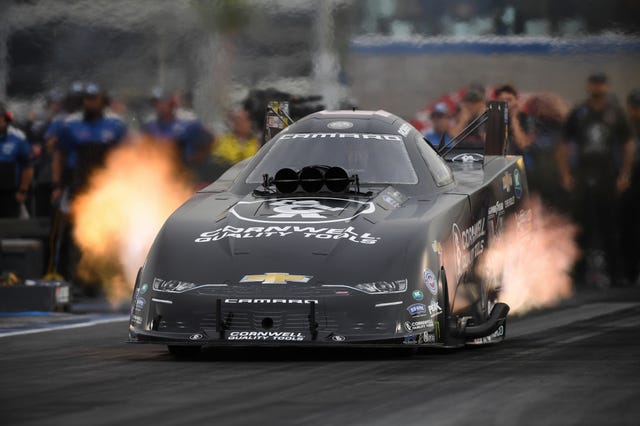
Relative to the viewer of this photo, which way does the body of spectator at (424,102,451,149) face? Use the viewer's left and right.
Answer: facing the viewer

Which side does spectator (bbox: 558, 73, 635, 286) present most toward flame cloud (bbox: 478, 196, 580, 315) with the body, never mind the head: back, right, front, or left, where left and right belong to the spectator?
front

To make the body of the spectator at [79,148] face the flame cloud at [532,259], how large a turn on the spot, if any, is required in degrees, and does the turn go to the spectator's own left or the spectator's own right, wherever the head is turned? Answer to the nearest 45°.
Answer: approximately 45° to the spectator's own left

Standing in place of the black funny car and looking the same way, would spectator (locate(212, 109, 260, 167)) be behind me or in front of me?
behind

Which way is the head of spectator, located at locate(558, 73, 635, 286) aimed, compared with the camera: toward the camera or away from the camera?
toward the camera

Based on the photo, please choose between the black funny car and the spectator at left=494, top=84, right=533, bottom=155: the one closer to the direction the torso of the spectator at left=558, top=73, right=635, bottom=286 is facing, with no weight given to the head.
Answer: the black funny car

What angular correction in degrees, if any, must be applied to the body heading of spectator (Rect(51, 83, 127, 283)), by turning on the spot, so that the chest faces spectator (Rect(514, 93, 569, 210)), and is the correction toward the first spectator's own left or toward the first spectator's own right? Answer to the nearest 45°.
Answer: approximately 90° to the first spectator's own left

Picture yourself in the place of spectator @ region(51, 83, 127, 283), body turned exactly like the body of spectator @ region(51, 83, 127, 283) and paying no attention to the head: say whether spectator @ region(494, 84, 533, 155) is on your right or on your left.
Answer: on your left

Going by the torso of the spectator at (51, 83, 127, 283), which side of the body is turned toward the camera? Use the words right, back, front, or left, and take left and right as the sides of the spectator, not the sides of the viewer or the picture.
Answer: front

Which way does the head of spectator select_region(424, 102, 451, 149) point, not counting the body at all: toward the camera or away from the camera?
toward the camera

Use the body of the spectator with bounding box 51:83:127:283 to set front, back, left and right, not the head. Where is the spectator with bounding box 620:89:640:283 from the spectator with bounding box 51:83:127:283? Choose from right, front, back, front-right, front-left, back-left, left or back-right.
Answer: left

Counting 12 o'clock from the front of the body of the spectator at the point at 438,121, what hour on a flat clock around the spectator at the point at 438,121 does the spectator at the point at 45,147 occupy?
the spectator at the point at 45,147 is roughly at 3 o'clock from the spectator at the point at 438,121.

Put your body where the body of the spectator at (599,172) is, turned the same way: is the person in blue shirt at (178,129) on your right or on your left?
on your right

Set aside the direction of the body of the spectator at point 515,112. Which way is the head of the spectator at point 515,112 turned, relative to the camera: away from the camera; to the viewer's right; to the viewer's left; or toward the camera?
toward the camera
